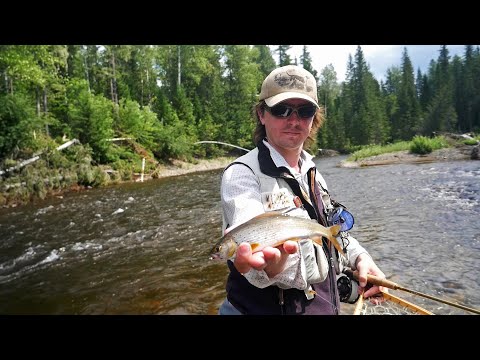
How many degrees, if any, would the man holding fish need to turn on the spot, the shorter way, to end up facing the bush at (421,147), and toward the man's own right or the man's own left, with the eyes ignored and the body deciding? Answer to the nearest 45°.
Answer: approximately 135° to the man's own left

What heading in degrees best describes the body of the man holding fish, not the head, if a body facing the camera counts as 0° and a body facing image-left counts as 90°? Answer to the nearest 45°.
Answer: approximately 315°
